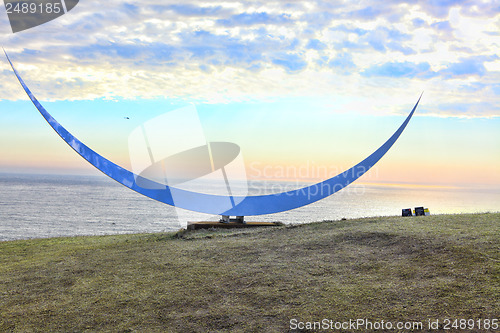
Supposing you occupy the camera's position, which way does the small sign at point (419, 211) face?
facing the viewer
